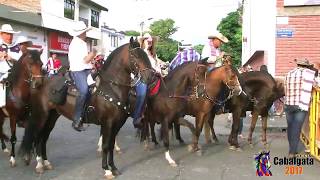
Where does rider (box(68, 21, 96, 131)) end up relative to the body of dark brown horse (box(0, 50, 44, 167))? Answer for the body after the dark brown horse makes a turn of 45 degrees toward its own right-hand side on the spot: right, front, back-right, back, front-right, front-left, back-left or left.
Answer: front-left

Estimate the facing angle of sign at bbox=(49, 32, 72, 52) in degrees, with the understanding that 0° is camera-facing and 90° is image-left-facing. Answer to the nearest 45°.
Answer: approximately 315°

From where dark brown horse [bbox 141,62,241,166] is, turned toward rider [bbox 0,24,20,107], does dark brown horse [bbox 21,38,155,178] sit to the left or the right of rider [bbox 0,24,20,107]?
left

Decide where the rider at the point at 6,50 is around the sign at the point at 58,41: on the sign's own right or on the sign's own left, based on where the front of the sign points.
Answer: on the sign's own right

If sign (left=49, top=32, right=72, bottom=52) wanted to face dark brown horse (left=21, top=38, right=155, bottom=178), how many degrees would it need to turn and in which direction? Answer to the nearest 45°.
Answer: approximately 45° to its right

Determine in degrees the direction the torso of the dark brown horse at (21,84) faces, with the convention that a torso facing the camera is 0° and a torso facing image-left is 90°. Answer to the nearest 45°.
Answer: approximately 315°

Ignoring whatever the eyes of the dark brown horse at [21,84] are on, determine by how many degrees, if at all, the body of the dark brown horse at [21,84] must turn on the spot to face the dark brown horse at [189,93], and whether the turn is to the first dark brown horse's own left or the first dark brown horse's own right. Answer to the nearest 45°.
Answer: approximately 45° to the first dark brown horse's own left

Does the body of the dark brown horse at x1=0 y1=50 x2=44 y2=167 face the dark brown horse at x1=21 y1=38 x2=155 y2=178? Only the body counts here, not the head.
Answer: yes

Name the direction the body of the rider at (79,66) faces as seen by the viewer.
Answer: to the viewer's right

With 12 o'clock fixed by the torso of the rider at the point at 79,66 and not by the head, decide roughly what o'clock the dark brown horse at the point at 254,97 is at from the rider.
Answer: The dark brown horse is roughly at 11 o'clock from the rider.

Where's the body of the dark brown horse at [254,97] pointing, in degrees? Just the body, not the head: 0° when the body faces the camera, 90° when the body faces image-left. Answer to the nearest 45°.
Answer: approximately 270°

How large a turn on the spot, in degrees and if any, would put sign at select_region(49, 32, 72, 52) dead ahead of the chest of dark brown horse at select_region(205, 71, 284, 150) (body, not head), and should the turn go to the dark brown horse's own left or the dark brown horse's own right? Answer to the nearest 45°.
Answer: approximately 135° to the dark brown horse's own left

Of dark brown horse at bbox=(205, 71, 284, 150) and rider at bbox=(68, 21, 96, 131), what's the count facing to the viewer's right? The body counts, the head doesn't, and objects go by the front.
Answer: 2

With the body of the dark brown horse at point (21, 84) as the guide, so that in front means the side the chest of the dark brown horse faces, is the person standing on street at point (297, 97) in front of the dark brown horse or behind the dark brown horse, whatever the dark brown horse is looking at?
in front

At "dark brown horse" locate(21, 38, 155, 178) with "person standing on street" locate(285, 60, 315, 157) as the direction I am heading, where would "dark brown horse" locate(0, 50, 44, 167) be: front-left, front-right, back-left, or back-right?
back-left

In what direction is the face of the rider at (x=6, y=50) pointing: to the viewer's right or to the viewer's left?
to the viewer's right

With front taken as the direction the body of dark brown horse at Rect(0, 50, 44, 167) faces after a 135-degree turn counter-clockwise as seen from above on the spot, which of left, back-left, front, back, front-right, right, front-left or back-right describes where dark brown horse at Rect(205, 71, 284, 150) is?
right
